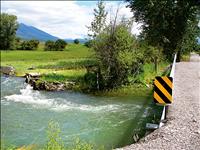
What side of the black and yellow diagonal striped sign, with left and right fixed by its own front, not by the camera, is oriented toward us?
front

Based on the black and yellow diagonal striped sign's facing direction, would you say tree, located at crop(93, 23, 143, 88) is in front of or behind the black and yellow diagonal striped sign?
behind
